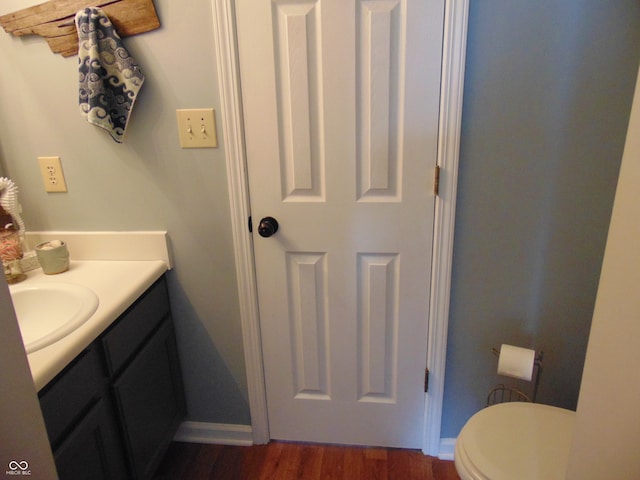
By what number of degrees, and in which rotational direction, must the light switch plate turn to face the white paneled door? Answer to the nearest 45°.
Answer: approximately 90° to its left

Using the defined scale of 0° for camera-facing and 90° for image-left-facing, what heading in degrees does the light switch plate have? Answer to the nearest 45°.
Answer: approximately 0°

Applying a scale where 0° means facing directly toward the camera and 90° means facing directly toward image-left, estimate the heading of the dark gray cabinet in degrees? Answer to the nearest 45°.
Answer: approximately 315°

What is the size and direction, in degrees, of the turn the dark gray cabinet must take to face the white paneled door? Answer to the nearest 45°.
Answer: approximately 45° to its left

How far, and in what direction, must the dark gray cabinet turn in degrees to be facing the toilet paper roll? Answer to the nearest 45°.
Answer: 0° — it already faces it
